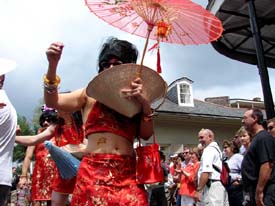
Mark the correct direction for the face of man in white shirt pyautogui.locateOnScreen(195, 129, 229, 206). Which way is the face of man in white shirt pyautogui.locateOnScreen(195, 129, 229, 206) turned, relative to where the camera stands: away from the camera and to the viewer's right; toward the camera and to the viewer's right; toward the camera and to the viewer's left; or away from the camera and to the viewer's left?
toward the camera and to the viewer's left

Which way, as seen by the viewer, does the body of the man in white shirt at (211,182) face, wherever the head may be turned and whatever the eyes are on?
to the viewer's left

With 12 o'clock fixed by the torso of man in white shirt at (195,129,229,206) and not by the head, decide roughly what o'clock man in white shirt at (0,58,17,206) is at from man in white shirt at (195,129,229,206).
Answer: man in white shirt at (0,58,17,206) is roughly at 10 o'clock from man in white shirt at (195,129,229,206).
